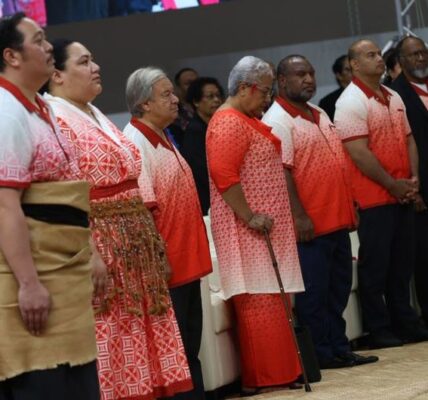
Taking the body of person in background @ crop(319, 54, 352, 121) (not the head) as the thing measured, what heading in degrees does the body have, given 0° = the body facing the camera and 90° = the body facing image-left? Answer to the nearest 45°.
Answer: approximately 315°

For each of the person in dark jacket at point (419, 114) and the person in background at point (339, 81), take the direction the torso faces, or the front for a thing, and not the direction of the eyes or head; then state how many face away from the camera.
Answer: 0

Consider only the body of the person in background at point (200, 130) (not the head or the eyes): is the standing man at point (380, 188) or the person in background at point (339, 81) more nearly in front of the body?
the standing man

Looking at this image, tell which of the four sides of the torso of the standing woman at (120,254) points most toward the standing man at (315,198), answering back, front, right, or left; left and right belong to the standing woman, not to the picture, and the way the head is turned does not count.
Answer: left

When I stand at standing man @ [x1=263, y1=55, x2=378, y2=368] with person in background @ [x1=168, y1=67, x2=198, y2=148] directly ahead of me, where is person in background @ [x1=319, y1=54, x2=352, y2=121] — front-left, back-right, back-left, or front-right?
front-right

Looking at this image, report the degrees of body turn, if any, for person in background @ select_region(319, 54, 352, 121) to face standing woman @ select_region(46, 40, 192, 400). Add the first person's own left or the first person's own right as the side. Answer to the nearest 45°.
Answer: approximately 45° to the first person's own right

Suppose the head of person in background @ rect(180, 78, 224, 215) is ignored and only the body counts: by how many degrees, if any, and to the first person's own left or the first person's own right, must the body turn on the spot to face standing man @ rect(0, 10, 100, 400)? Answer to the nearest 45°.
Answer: approximately 45° to the first person's own right

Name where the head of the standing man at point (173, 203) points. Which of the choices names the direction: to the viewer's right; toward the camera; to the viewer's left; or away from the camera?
to the viewer's right

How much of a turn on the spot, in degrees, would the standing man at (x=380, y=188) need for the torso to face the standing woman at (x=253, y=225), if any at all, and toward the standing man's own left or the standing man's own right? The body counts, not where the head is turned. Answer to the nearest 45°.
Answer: approximately 90° to the standing man's own right
